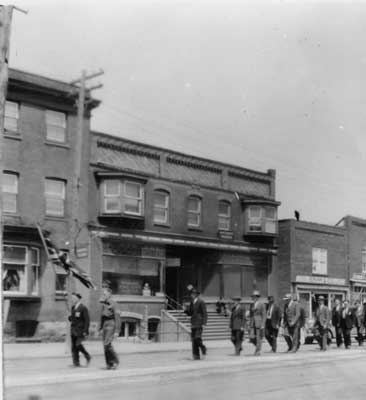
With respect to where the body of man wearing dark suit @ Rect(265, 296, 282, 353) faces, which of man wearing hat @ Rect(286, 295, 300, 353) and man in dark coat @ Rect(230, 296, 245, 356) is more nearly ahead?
the man in dark coat

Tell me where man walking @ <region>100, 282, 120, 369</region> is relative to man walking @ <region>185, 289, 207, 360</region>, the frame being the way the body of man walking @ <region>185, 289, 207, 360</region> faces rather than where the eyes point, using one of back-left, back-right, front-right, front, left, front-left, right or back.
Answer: front

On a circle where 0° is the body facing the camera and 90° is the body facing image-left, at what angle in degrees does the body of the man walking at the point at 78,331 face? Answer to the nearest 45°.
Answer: approximately 45°

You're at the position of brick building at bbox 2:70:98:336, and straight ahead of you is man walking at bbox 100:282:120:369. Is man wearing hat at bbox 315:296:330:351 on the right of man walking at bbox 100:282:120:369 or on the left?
left

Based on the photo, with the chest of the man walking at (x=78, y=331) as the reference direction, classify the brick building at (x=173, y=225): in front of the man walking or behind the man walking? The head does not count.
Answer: behind

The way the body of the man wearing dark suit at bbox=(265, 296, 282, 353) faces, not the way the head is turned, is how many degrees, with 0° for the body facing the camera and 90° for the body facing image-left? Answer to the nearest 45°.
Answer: approximately 45°

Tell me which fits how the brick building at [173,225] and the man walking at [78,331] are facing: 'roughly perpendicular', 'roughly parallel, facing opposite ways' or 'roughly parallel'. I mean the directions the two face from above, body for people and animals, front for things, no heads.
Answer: roughly perpendicular

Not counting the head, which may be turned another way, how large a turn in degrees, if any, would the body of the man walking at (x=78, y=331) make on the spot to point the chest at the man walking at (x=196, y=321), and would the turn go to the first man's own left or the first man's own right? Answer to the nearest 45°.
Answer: approximately 180°

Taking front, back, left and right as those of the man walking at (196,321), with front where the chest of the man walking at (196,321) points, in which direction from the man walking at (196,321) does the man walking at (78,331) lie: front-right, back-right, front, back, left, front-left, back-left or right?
front

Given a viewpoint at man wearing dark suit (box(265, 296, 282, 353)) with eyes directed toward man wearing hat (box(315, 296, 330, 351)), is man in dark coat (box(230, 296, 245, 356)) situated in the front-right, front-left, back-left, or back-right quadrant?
back-right

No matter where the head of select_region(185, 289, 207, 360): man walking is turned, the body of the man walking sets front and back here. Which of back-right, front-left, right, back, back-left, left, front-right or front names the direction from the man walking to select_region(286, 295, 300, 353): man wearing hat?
back

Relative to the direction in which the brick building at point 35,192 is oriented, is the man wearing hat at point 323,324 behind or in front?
in front

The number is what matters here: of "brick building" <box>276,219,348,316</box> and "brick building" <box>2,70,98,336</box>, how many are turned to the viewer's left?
0

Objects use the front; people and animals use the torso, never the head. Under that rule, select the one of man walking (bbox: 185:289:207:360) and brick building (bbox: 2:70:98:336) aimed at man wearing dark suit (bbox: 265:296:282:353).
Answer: the brick building

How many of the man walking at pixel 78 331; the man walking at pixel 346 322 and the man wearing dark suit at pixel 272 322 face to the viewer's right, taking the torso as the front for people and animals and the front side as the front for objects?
0
